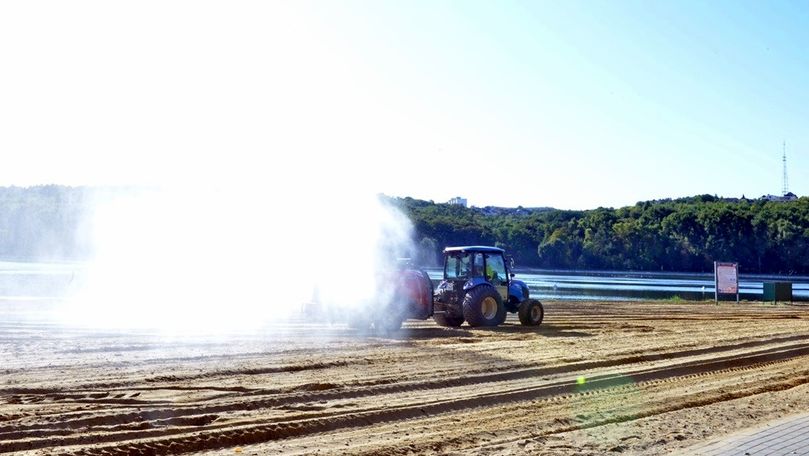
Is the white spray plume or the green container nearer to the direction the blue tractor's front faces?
the green container

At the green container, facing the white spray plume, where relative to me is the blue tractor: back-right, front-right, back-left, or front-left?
front-left

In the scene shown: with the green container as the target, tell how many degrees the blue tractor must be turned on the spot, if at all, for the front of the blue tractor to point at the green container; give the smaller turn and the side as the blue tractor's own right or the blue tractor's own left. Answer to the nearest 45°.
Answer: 0° — it already faces it

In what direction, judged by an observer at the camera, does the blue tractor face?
facing away from the viewer and to the right of the viewer
